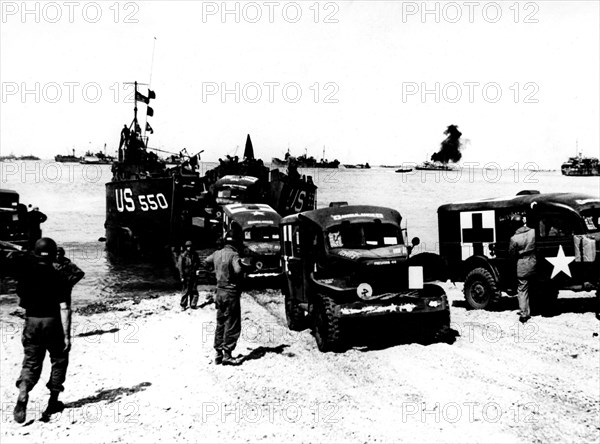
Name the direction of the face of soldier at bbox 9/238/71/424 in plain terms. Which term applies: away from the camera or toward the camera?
away from the camera

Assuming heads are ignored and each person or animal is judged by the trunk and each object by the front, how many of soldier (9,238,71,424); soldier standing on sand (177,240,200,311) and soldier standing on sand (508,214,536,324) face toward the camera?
1

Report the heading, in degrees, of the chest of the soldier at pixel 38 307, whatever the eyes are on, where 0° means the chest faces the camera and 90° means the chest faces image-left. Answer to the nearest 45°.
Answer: approximately 180°

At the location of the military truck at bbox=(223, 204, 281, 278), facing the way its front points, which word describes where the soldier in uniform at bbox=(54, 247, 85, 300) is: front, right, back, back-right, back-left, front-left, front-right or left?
front-right

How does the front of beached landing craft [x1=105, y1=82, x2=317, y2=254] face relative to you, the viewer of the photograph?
facing the viewer and to the right of the viewer

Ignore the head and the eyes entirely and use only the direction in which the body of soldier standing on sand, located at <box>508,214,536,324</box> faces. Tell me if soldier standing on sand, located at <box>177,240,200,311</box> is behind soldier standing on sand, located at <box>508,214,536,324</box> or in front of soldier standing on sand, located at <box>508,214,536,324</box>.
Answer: in front
